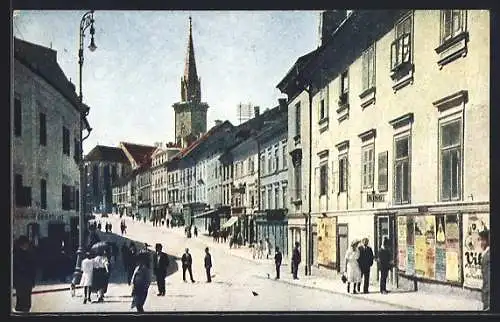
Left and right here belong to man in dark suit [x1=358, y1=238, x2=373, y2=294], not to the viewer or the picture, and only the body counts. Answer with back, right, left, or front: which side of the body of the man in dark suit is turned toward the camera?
front

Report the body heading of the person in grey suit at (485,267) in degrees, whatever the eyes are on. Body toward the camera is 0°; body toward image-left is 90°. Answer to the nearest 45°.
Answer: approximately 90°

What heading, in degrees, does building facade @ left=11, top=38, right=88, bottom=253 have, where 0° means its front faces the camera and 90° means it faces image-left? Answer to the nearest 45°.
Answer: approximately 270°

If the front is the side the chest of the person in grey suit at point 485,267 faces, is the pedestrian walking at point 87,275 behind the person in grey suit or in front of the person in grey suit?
in front

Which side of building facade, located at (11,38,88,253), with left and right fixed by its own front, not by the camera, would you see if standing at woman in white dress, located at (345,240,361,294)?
front

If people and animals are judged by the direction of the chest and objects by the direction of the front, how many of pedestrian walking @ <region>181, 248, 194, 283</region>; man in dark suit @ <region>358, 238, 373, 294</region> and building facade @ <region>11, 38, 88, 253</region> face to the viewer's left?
0

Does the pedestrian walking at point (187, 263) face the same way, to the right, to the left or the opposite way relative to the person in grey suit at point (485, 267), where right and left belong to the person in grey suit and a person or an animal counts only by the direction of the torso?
to the left
